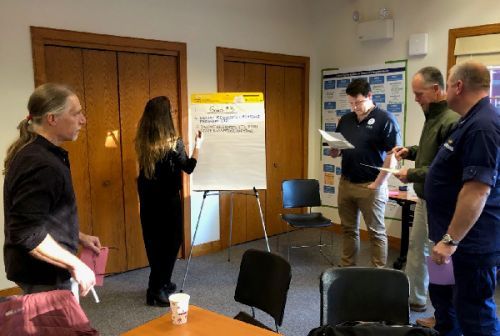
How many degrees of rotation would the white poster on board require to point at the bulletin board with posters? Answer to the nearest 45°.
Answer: approximately 135° to its left

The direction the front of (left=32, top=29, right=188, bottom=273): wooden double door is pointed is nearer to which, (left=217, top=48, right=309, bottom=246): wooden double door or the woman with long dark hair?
the woman with long dark hair

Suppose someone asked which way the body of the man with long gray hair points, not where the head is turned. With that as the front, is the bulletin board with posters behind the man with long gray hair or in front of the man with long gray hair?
in front

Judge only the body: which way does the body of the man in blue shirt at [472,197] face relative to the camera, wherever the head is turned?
to the viewer's left

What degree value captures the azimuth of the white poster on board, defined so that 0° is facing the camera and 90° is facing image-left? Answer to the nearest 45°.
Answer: approximately 0°

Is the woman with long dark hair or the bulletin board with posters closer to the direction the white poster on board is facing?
the woman with long dark hair

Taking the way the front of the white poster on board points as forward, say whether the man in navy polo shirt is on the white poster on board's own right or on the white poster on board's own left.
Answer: on the white poster on board's own left

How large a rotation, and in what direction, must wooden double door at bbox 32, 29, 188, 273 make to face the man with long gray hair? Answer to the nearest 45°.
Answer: approximately 45° to its right

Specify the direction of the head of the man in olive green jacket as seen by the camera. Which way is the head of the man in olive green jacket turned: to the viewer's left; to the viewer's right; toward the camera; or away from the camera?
to the viewer's left

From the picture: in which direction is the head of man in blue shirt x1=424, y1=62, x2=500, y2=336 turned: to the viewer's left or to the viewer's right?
to the viewer's left

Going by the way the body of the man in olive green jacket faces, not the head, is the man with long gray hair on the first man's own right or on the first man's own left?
on the first man's own left

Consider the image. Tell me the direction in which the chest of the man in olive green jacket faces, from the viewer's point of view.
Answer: to the viewer's left
